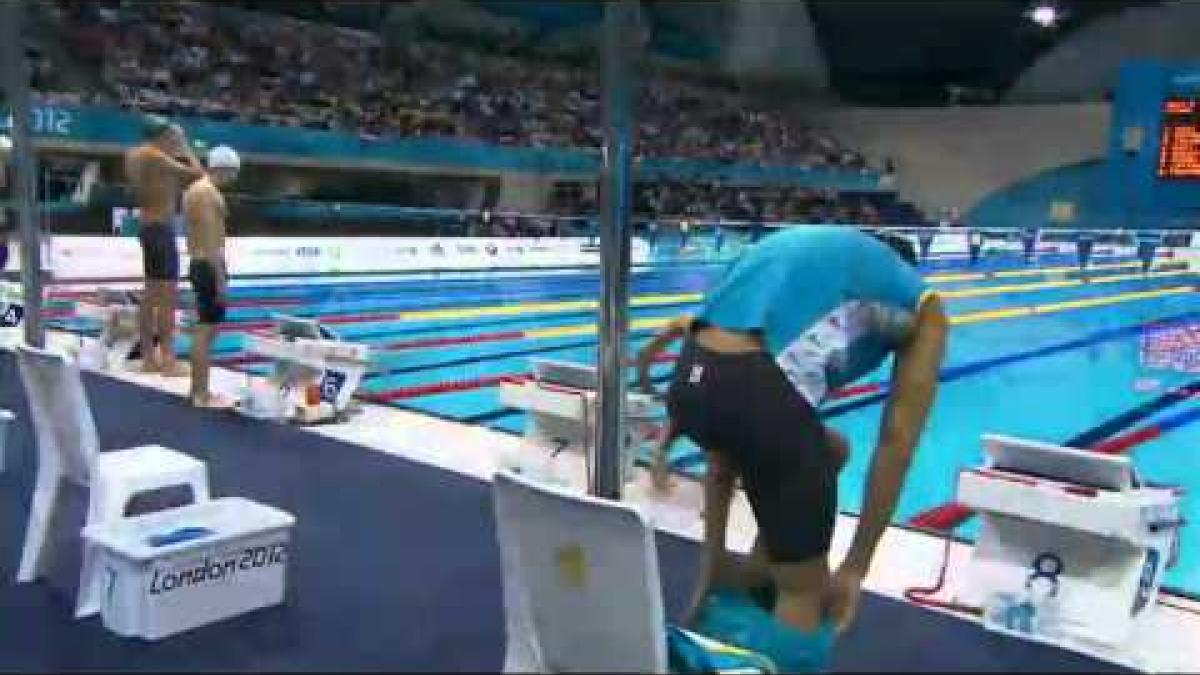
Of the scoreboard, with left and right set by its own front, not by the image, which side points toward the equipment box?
front

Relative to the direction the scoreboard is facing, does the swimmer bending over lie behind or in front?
in front

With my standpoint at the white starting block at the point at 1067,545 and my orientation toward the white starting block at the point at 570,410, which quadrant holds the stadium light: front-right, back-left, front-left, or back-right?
front-right

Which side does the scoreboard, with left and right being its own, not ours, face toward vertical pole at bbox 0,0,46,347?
front

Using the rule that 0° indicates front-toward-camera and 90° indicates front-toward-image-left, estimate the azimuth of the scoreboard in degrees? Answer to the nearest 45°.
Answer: approximately 0°

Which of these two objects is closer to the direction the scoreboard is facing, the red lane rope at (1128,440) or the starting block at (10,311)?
the red lane rope

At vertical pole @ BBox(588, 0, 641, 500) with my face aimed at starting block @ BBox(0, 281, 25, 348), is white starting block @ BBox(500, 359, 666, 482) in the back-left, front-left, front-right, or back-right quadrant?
front-right

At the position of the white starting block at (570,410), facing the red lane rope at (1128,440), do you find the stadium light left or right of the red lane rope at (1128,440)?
left

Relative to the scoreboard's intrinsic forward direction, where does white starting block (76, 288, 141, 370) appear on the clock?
The white starting block is roughly at 1 o'clock from the scoreboard.

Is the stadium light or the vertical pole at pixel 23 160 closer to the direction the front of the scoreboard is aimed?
the vertical pole

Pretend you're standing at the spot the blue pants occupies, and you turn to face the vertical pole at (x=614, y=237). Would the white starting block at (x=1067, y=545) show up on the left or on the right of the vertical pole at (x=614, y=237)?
right

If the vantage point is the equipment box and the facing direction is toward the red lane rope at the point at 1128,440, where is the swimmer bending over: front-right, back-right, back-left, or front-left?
front-right

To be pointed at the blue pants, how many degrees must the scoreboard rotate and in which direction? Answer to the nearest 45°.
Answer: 0° — it already faces it
